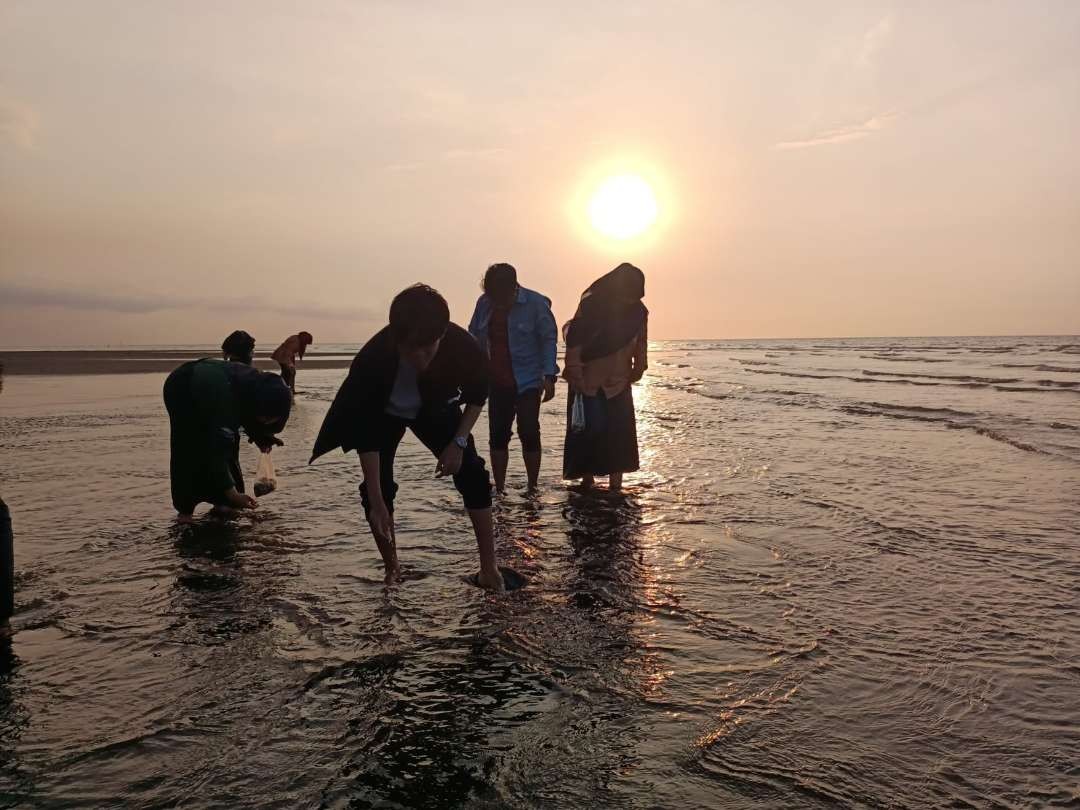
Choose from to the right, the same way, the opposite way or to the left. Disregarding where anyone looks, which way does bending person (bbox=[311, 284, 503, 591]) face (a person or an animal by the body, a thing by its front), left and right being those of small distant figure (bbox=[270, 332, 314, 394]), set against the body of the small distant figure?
to the right

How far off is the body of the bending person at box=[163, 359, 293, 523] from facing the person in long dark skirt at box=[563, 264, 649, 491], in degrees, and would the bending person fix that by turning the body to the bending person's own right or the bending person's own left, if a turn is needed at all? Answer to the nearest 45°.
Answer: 0° — they already face them

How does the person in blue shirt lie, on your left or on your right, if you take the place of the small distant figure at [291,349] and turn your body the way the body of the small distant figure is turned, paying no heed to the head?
on your right

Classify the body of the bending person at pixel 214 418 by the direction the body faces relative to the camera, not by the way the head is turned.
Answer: to the viewer's right

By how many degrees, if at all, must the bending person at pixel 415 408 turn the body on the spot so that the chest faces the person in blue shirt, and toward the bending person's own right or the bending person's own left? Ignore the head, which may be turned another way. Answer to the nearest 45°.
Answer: approximately 180°

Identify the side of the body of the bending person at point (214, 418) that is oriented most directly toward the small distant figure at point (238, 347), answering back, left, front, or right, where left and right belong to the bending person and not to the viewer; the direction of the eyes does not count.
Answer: left

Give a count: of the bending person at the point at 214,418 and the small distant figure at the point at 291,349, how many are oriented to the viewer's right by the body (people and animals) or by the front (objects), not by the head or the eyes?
2

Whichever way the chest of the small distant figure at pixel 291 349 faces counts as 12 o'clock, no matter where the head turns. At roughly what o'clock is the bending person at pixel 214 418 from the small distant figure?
The bending person is roughly at 3 o'clock from the small distant figure.

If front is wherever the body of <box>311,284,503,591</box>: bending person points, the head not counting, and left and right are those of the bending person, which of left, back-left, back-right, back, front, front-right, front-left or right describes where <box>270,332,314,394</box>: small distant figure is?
back

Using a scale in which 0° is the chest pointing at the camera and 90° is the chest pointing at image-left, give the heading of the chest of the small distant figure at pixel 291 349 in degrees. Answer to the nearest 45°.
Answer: approximately 270°

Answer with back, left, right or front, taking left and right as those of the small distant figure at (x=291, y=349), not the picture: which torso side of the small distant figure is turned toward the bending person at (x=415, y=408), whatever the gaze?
right

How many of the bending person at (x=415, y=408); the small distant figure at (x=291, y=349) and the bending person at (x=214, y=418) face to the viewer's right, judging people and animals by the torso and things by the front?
2
